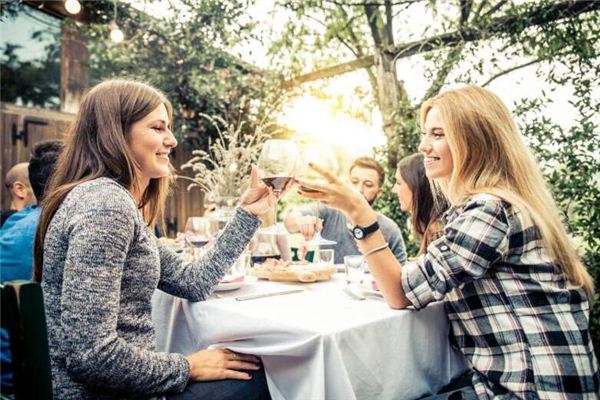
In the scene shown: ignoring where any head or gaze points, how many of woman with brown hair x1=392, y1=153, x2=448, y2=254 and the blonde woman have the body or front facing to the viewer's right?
0

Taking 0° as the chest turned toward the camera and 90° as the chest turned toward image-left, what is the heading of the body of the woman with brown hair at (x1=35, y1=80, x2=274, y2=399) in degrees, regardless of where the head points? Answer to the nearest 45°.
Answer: approximately 270°

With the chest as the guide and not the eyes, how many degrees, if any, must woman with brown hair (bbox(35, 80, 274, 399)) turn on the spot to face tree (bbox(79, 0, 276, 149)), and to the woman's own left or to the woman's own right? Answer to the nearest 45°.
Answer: approximately 90° to the woman's own left

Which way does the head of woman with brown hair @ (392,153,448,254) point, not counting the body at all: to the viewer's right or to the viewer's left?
to the viewer's left

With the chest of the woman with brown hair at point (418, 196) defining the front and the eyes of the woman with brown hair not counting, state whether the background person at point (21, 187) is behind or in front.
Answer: in front

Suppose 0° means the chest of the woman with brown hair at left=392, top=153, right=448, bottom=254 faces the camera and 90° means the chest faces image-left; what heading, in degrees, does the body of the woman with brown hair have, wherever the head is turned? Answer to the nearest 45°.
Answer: approximately 90°

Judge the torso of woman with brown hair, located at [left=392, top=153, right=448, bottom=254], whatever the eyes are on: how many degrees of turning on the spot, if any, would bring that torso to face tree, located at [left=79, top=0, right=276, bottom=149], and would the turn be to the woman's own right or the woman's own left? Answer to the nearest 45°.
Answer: approximately 45° to the woman's own right

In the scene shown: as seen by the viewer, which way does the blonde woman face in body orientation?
to the viewer's left

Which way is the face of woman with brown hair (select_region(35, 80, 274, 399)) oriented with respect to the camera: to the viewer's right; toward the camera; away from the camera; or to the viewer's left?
to the viewer's right

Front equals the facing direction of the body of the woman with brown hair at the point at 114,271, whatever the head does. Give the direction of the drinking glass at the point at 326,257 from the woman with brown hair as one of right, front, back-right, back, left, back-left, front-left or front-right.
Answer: front-left

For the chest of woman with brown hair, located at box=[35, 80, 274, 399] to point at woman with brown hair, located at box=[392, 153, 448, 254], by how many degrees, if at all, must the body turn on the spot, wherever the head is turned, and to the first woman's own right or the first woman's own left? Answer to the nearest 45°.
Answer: approximately 45° to the first woman's own left
